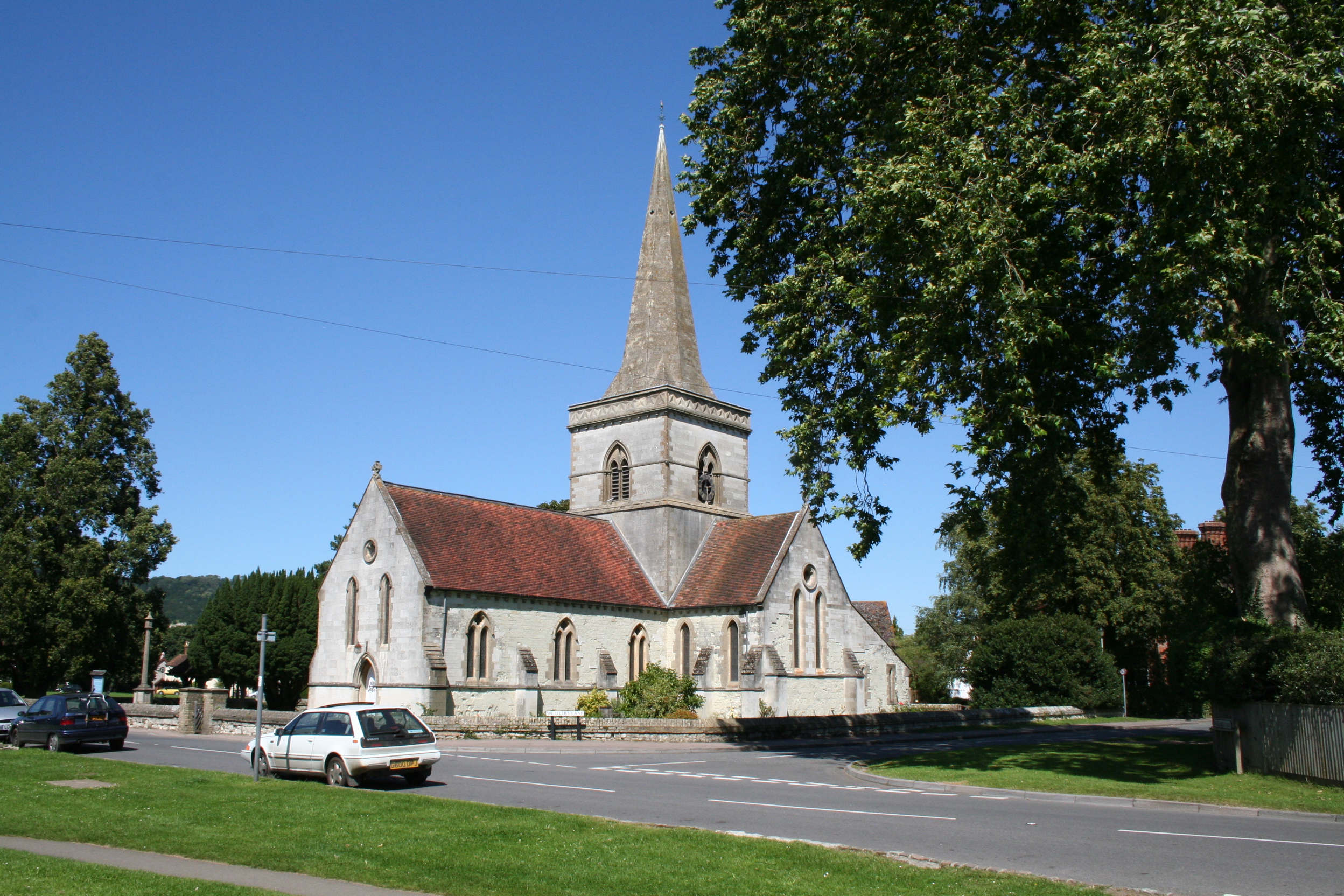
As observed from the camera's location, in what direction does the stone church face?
facing the viewer and to the left of the viewer

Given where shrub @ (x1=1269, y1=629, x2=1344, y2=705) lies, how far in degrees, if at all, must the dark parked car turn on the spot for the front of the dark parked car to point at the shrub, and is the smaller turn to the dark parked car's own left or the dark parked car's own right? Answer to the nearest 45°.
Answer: approximately 180°

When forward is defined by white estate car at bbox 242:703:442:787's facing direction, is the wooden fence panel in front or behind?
behind

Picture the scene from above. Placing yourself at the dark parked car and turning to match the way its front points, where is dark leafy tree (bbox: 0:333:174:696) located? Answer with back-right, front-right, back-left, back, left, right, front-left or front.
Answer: front-right

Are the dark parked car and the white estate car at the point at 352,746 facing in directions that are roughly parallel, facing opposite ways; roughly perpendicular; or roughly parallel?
roughly parallel

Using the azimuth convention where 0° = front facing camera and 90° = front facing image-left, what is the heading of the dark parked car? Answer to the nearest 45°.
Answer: approximately 135°

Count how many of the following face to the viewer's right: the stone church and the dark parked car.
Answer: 0

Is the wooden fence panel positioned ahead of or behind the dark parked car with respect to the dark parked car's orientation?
behind

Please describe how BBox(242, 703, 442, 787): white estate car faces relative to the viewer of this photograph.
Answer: facing away from the viewer and to the left of the viewer

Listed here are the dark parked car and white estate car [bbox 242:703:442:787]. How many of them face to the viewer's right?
0

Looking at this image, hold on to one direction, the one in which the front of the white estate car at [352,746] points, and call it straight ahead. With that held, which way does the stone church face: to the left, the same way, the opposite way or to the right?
to the left

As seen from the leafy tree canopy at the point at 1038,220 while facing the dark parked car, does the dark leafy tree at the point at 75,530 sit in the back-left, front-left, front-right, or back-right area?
front-right
